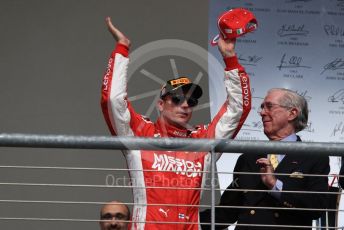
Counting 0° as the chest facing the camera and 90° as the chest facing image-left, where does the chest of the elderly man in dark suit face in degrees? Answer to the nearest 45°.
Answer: approximately 45°

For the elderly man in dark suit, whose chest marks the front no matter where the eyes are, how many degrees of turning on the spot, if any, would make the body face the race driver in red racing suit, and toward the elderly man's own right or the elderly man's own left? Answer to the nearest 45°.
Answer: approximately 45° to the elderly man's own right

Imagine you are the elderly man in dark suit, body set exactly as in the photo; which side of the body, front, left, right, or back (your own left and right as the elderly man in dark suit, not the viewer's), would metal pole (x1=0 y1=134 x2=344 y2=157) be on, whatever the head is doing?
front
